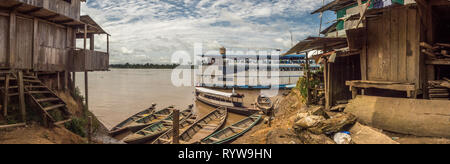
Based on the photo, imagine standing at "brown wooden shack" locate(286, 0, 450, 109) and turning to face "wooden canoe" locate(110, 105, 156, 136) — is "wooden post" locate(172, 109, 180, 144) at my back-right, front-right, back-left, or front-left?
front-left

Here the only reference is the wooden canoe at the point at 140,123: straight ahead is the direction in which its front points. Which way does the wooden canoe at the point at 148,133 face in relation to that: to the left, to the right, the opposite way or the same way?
the same way
